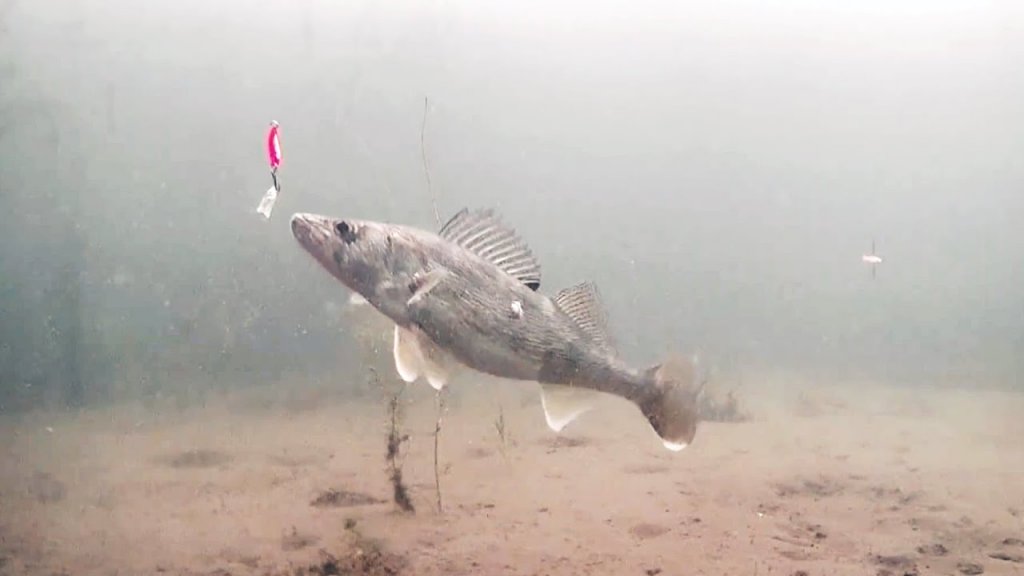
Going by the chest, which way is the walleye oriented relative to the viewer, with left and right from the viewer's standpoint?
facing to the left of the viewer

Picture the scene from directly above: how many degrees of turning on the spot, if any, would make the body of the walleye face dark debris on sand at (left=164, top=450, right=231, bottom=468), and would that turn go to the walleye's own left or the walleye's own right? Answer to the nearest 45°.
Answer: approximately 45° to the walleye's own right

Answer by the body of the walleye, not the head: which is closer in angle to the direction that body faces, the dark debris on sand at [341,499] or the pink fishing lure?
the pink fishing lure

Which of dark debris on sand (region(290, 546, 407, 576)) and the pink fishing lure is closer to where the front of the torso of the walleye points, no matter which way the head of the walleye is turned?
the pink fishing lure

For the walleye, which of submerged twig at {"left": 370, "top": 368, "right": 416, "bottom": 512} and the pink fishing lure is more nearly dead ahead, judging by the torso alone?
the pink fishing lure
